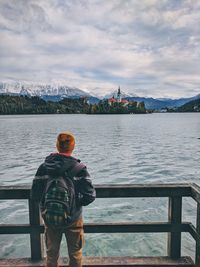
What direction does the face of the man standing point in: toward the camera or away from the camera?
away from the camera

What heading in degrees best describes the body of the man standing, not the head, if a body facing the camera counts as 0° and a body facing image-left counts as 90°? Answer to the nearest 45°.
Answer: approximately 180°
